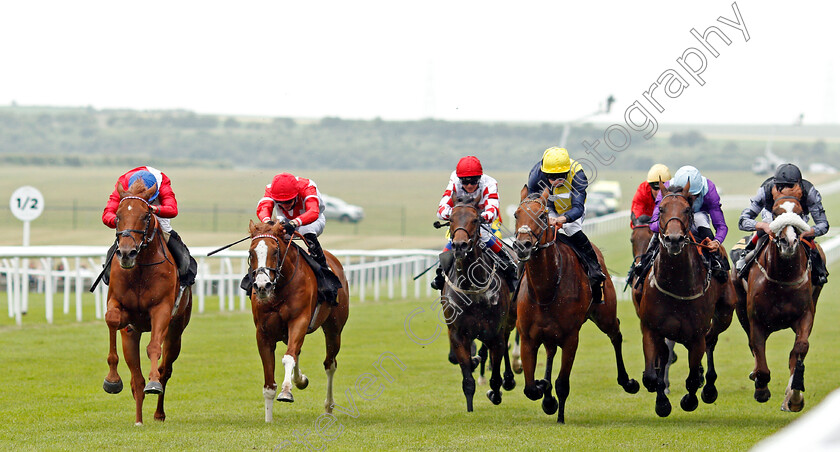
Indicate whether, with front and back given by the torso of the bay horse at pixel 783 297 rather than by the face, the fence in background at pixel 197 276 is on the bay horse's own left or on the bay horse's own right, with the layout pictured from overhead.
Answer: on the bay horse's own right

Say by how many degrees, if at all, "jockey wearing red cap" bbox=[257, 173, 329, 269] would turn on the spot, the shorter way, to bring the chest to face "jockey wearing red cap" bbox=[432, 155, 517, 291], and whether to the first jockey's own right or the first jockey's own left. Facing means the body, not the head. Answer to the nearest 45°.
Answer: approximately 135° to the first jockey's own left

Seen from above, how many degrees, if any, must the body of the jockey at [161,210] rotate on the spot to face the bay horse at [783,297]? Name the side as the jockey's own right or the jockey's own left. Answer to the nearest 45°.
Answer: approximately 90° to the jockey's own left

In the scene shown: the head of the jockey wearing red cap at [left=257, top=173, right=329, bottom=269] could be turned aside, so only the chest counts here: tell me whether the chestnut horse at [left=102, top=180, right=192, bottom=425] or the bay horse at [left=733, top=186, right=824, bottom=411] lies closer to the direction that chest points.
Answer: the chestnut horse

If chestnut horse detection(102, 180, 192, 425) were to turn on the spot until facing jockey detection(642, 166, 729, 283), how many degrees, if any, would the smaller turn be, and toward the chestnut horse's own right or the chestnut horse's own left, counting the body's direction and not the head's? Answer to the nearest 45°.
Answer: approximately 90° to the chestnut horse's own left

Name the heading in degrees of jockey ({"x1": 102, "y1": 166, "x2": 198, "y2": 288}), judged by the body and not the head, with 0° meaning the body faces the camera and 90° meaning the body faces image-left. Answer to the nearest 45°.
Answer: approximately 0°

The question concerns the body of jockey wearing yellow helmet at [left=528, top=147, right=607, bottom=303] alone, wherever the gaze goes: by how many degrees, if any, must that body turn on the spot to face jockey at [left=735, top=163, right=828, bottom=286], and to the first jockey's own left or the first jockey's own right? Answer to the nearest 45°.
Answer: approximately 135° to the first jockey's own left

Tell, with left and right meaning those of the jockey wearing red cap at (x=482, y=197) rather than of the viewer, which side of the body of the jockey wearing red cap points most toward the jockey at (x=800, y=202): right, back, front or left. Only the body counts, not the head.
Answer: left

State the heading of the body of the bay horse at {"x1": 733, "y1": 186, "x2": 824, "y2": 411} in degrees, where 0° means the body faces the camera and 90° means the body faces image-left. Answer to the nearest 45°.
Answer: approximately 0°

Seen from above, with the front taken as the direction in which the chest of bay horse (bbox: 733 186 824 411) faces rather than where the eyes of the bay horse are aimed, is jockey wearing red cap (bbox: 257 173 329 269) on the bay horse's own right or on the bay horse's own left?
on the bay horse's own right
